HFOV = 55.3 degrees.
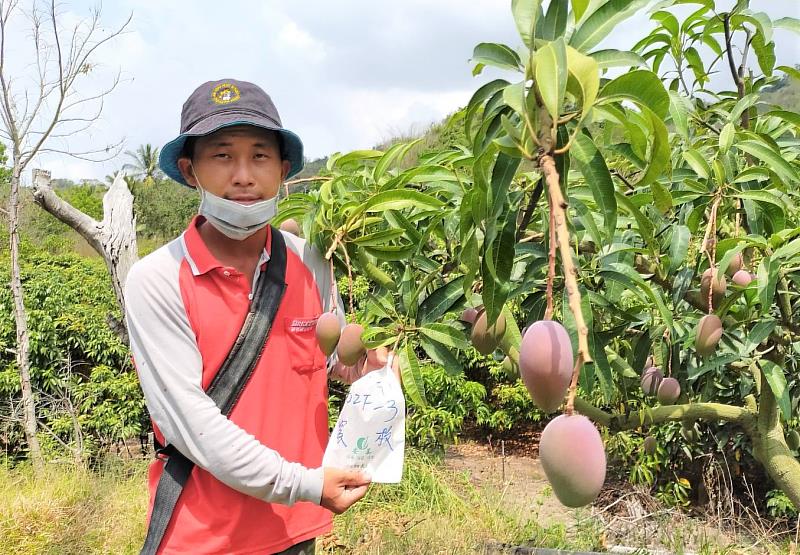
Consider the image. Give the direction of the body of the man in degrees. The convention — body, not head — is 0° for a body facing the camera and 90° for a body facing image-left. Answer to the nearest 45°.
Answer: approximately 315°

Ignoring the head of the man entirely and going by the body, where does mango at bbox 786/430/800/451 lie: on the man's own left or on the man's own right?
on the man's own left

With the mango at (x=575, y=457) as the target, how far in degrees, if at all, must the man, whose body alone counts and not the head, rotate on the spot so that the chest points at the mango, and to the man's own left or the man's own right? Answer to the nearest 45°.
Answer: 0° — they already face it
